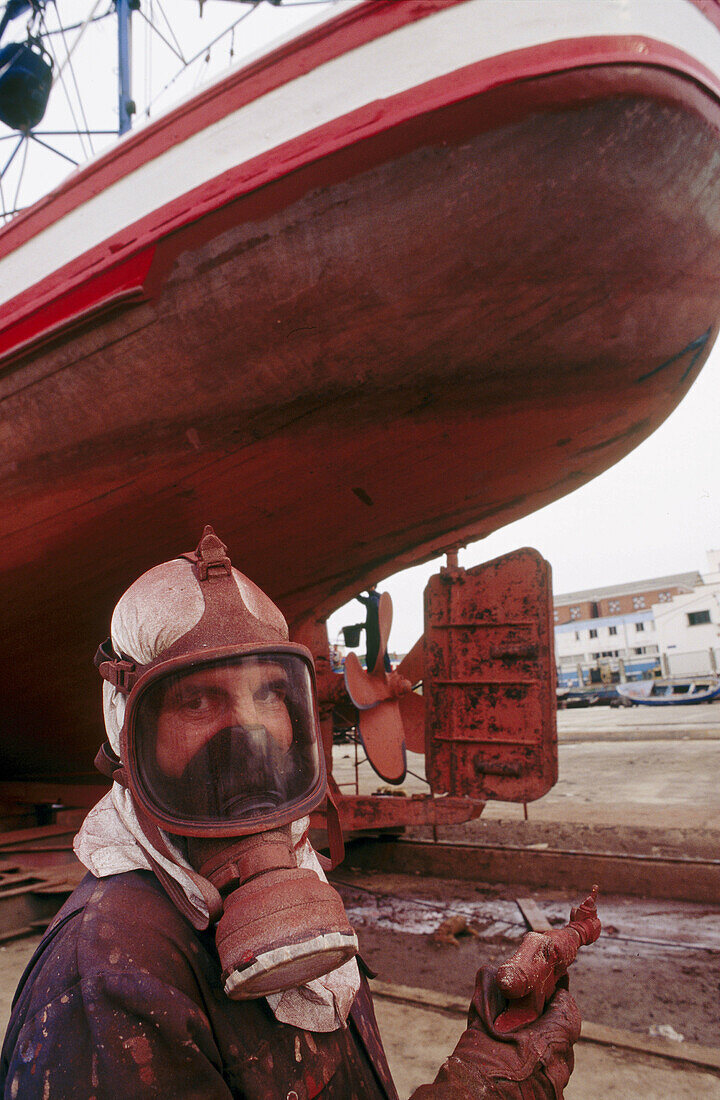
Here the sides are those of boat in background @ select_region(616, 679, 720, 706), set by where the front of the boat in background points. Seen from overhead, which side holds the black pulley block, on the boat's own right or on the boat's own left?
on the boat's own left

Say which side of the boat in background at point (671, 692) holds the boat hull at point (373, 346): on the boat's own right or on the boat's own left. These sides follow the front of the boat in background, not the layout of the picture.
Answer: on the boat's own left

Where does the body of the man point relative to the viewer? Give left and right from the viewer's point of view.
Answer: facing the viewer and to the right of the viewer

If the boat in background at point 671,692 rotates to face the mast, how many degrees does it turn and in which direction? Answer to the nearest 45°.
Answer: approximately 90° to its left

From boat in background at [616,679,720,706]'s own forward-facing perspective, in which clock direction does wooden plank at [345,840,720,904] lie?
The wooden plank is roughly at 9 o'clock from the boat in background.

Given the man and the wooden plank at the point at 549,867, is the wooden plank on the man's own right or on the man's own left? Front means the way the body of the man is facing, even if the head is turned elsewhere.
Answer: on the man's own left

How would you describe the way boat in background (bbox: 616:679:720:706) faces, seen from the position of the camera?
facing to the left of the viewer

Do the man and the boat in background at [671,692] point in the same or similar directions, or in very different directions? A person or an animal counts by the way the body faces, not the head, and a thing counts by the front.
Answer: very different directions

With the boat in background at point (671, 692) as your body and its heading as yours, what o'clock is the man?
The man is roughly at 9 o'clock from the boat in background.

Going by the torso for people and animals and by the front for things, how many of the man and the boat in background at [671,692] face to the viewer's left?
1

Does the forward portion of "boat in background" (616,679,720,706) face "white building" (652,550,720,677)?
no

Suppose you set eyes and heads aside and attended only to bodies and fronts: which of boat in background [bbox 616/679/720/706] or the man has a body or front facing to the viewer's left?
the boat in background

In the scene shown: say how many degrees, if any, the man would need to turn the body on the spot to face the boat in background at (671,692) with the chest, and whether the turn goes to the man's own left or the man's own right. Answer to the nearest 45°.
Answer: approximately 90° to the man's own left
